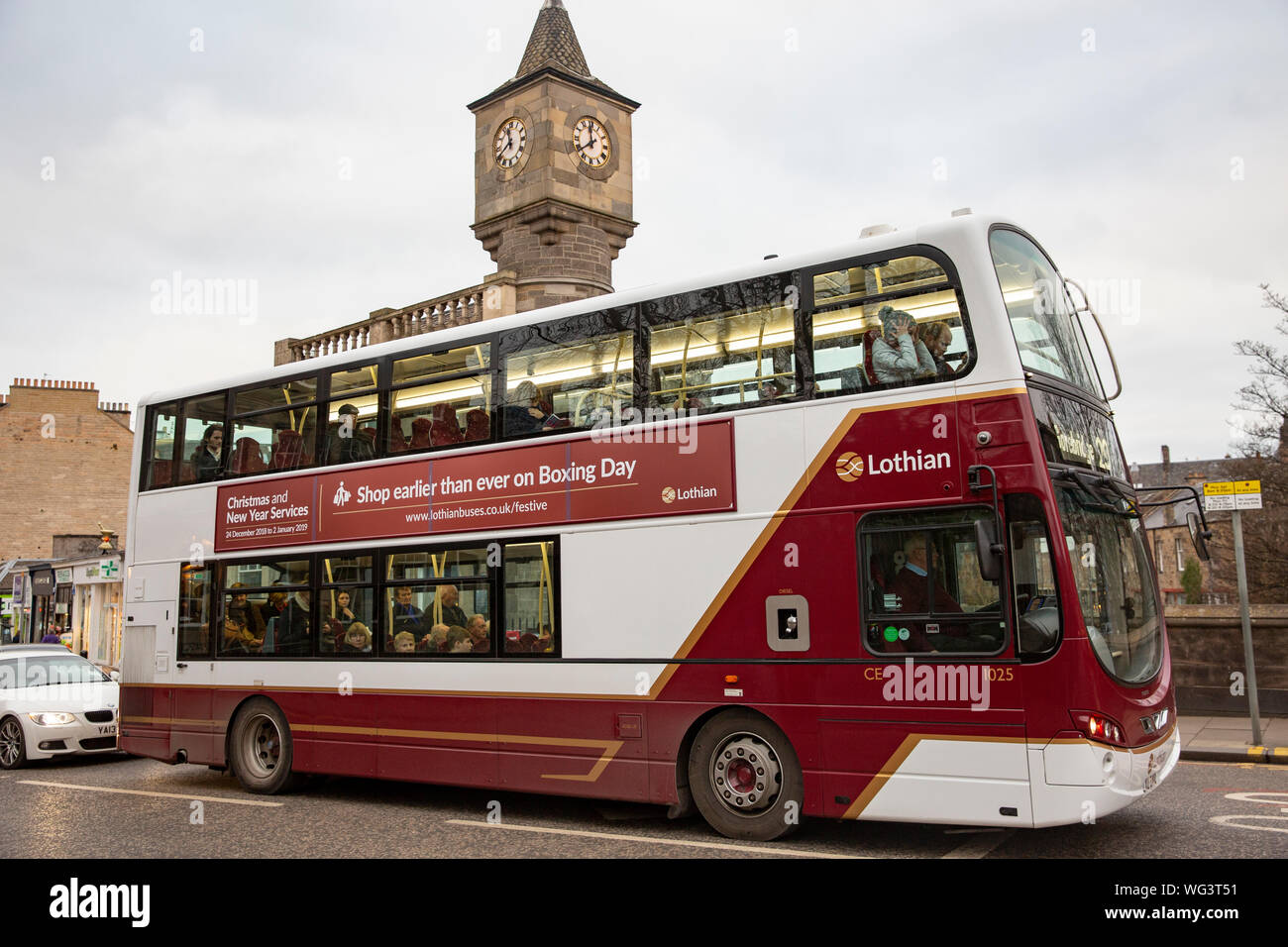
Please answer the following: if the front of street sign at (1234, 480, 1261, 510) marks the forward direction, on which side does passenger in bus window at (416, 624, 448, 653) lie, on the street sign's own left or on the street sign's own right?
on the street sign's own right

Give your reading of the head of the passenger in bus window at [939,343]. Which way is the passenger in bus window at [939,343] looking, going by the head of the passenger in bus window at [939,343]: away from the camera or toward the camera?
toward the camera

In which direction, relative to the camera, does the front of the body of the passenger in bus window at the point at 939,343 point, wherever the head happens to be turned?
to the viewer's right

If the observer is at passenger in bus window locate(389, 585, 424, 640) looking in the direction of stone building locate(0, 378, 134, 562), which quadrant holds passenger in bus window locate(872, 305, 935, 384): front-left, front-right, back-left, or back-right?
back-right

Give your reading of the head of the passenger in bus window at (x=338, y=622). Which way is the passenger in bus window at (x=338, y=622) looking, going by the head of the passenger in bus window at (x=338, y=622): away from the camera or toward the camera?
toward the camera

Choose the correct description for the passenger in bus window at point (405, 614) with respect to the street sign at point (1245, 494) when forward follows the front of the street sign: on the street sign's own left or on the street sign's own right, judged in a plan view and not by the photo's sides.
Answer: on the street sign's own right

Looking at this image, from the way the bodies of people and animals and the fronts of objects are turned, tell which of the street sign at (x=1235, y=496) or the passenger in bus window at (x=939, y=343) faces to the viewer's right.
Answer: the passenger in bus window

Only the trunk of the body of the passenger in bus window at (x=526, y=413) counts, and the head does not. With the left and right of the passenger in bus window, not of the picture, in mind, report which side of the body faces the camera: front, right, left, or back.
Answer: right

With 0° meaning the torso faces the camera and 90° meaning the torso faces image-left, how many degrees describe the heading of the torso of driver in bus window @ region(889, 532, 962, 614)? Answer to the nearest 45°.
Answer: approximately 270°

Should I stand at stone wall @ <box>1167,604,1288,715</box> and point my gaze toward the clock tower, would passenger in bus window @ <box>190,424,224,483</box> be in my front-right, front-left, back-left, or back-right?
front-left

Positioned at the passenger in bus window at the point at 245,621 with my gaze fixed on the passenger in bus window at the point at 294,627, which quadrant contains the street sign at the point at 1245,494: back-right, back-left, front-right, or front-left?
front-left

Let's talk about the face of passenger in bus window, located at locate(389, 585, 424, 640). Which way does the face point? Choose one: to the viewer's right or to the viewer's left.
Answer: to the viewer's right

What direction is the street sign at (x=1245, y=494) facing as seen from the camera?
toward the camera

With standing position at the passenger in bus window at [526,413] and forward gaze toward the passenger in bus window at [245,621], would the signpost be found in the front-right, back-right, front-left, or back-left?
back-right

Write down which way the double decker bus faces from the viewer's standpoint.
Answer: facing the viewer and to the right of the viewer

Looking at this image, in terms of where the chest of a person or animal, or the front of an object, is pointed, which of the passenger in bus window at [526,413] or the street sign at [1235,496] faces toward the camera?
the street sign
